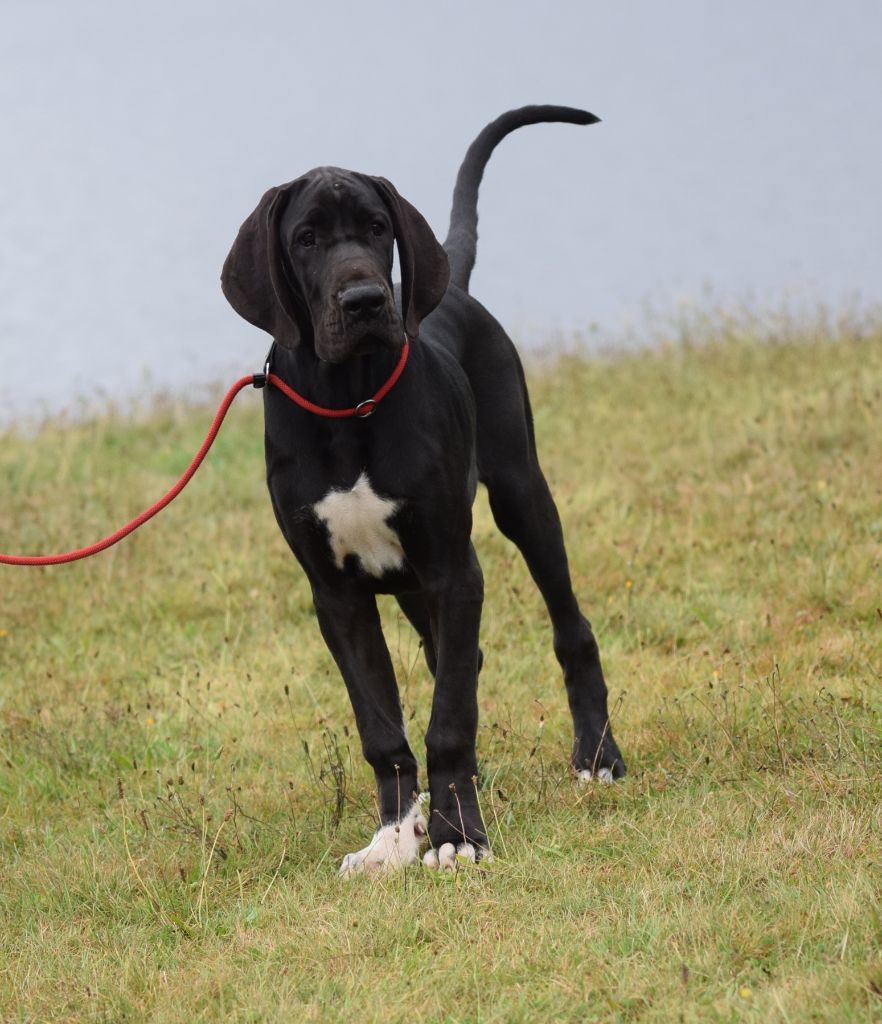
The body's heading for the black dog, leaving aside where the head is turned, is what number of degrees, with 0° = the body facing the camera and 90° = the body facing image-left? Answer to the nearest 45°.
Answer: approximately 0°
